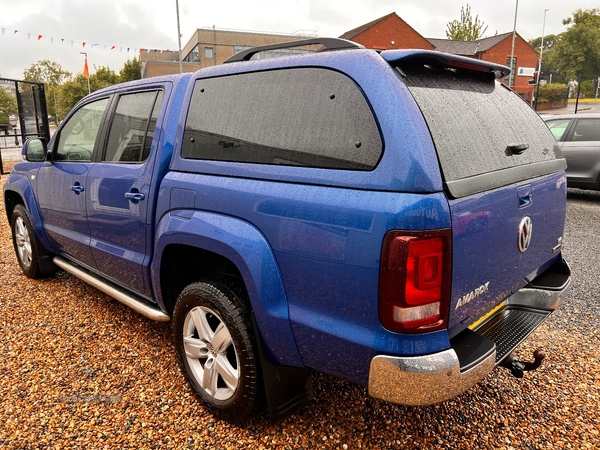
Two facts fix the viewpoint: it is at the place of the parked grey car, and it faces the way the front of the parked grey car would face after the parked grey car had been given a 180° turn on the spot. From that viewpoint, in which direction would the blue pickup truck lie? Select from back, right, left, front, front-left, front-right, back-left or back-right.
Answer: right

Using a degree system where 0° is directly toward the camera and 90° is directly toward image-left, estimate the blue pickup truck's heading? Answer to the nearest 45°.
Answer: approximately 135°

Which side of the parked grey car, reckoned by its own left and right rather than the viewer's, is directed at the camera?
left

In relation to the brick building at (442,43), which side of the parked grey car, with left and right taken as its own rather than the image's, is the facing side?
right

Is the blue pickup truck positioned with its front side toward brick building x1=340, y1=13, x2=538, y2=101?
no
